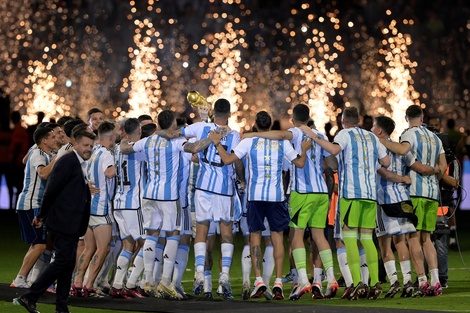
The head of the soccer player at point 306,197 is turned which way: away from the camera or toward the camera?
away from the camera

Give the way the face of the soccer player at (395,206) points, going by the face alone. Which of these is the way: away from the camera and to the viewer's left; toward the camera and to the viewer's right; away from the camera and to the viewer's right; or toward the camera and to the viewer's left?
away from the camera and to the viewer's left

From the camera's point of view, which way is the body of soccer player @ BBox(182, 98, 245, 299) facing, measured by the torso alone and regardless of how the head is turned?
away from the camera

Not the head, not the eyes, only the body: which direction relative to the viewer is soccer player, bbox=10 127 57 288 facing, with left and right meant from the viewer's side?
facing to the right of the viewer

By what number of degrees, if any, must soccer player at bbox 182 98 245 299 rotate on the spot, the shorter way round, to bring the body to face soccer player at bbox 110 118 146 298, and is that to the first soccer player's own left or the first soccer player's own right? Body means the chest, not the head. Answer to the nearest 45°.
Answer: approximately 90° to the first soccer player's own left

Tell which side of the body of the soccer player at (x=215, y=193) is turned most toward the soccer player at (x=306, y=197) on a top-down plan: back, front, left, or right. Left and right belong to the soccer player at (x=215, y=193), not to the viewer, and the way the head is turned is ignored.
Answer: right

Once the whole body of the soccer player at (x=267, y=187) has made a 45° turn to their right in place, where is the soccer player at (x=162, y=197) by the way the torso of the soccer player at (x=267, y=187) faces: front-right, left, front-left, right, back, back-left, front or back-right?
back-left

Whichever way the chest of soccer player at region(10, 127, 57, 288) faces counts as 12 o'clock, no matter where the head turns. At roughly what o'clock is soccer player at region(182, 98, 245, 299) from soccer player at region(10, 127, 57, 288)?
soccer player at region(182, 98, 245, 299) is roughly at 1 o'clock from soccer player at region(10, 127, 57, 288).

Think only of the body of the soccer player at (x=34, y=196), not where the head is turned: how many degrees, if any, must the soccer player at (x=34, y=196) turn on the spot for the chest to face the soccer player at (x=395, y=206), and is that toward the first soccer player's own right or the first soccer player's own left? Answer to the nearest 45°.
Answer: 0° — they already face them

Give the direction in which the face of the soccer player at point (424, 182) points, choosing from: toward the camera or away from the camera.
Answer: away from the camera

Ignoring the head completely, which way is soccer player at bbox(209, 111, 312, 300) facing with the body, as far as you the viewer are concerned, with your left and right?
facing away from the viewer
